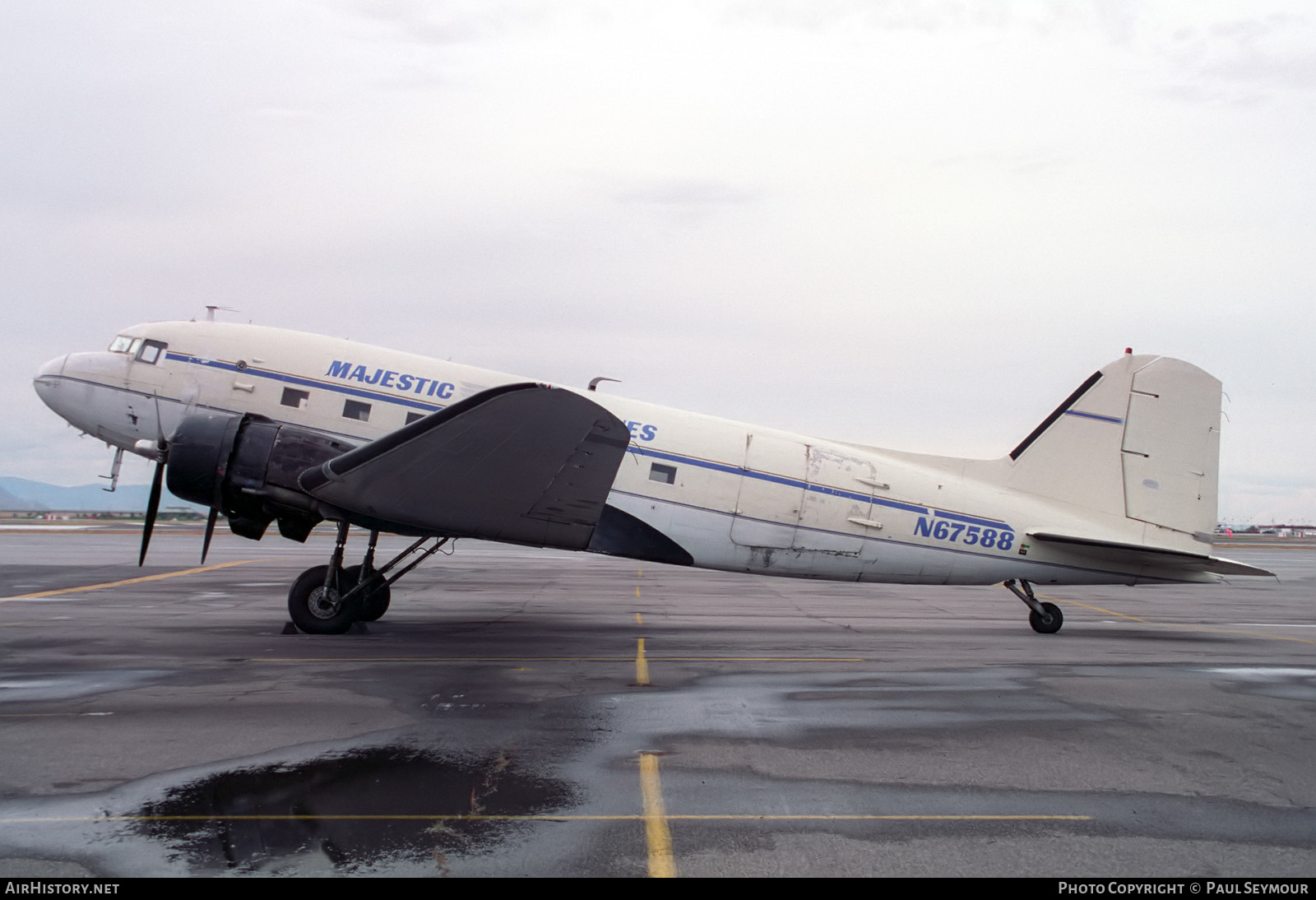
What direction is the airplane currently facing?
to the viewer's left
